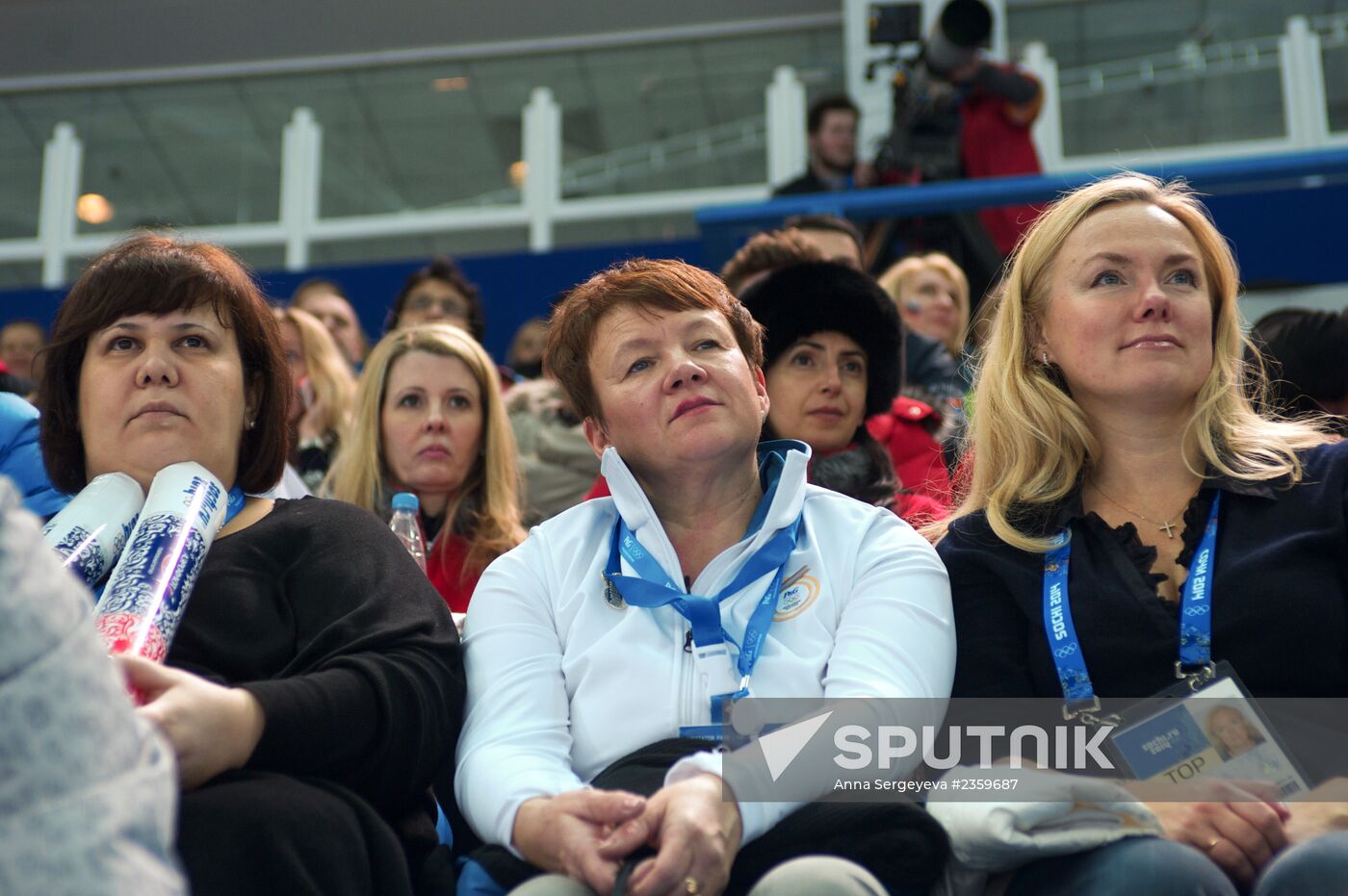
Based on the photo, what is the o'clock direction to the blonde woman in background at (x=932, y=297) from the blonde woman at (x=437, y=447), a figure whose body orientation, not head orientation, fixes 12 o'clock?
The blonde woman in background is roughly at 8 o'clock from the blonde woman.

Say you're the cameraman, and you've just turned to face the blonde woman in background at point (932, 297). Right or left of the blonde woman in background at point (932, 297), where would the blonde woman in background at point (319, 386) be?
right

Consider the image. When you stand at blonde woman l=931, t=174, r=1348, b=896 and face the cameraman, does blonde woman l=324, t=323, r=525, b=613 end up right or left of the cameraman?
left

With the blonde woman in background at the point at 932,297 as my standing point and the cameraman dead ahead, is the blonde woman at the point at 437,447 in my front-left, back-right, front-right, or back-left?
back-left

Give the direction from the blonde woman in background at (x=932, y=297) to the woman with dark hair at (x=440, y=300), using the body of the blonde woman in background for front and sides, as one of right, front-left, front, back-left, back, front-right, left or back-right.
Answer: back-right

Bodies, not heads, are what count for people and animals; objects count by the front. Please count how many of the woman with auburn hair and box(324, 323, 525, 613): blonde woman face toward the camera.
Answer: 2

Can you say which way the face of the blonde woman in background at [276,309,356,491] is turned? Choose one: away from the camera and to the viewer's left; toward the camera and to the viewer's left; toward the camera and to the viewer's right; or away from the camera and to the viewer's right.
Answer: toward the camera and to the viewer's left

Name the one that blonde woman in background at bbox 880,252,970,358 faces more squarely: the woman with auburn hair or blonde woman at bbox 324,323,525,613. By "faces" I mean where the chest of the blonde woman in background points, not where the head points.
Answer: the woman with auburn hair

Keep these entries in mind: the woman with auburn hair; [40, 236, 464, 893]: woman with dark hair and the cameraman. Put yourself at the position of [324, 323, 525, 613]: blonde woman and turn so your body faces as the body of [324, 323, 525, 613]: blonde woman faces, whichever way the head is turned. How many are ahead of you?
2
